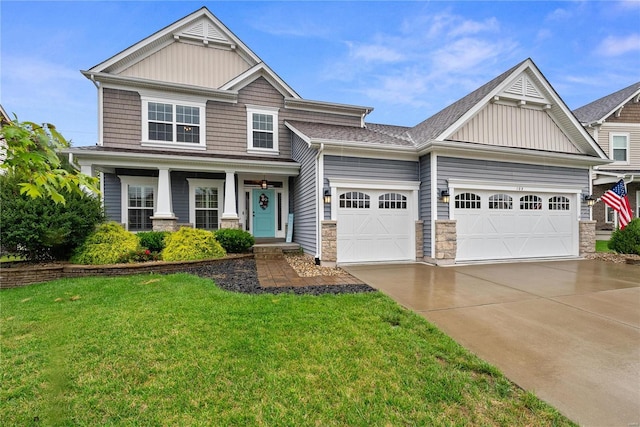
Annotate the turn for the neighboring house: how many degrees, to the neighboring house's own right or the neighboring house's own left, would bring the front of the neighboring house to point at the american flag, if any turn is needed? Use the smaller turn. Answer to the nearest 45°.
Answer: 0° — it already faces it

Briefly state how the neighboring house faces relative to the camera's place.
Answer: facing the viewer

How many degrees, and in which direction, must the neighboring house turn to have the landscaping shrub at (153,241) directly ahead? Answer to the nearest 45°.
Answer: approximately 45° to its right

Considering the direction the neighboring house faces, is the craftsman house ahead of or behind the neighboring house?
ahead

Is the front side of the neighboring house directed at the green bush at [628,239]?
yes

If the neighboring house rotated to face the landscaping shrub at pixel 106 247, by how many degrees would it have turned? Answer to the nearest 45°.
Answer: approximately 45° to its right

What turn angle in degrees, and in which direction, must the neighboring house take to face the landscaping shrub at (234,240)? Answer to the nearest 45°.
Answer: approximately 45° to its right

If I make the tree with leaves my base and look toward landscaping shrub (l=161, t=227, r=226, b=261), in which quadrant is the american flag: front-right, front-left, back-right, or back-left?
front-right

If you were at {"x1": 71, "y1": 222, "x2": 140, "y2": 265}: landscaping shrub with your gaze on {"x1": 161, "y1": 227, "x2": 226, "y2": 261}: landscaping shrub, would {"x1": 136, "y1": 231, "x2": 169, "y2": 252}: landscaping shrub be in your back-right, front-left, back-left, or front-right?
front-left

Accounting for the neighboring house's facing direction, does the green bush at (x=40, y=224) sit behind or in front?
in front

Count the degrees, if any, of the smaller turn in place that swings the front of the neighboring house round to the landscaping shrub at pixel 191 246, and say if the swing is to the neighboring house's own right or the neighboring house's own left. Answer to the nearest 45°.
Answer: approximately 45° to the neighboring house's own right
